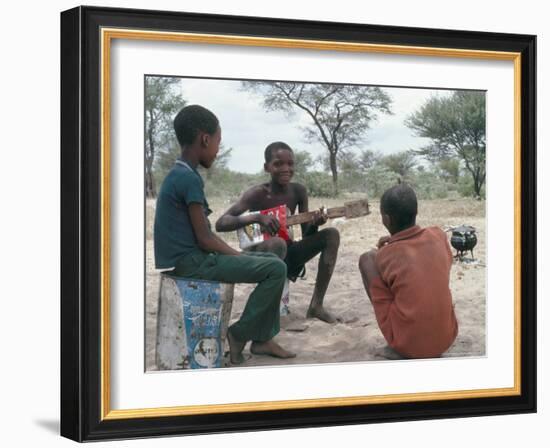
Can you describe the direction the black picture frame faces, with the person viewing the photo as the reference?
facing the viewer and to the right of the viewer
